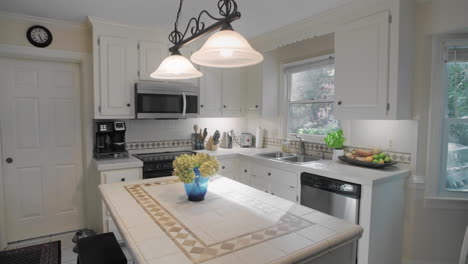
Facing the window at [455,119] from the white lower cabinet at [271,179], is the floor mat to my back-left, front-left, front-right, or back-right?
back-right

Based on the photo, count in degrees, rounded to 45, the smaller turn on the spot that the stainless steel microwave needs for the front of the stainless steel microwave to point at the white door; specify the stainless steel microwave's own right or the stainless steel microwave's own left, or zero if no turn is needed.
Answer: approximately 90° to the stainless steel microwave's own right

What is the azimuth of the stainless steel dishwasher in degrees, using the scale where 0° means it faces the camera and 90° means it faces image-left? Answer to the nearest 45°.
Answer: approximately 45°

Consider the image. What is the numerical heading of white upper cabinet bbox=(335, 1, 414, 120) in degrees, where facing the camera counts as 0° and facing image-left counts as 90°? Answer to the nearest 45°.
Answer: approximately 45°

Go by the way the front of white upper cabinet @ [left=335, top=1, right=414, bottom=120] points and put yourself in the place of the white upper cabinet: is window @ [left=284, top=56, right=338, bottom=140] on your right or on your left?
on your right
